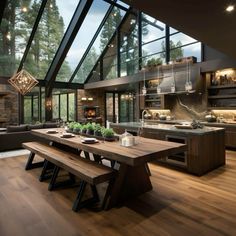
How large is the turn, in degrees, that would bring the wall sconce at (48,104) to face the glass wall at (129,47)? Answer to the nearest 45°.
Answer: approximately 90° to its left

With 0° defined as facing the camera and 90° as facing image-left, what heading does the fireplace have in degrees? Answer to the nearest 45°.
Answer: approximately 0°

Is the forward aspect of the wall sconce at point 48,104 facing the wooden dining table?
yes

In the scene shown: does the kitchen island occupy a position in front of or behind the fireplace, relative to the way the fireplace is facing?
in front

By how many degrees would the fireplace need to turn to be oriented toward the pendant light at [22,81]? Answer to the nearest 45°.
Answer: approximately 45° to its right

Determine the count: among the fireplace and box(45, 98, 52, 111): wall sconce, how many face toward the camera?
2

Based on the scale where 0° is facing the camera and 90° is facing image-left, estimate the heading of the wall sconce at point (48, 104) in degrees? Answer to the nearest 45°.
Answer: approximately 0°

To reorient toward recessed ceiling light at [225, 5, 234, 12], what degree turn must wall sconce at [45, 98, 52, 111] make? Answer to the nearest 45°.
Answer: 0° — it already faces it

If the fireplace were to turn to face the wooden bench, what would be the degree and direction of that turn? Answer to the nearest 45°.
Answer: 0° — it already faces it

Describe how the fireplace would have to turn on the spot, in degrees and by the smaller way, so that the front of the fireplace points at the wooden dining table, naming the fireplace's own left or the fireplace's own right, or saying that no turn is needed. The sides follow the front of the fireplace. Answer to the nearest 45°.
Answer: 0° — it already faces it

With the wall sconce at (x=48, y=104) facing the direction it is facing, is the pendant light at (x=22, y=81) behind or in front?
in front

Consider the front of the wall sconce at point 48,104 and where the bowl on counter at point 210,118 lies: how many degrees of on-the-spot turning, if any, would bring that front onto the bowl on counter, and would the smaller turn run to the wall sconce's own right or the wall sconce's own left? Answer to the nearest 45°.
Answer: approximately 45° to the wall sconce's own left
